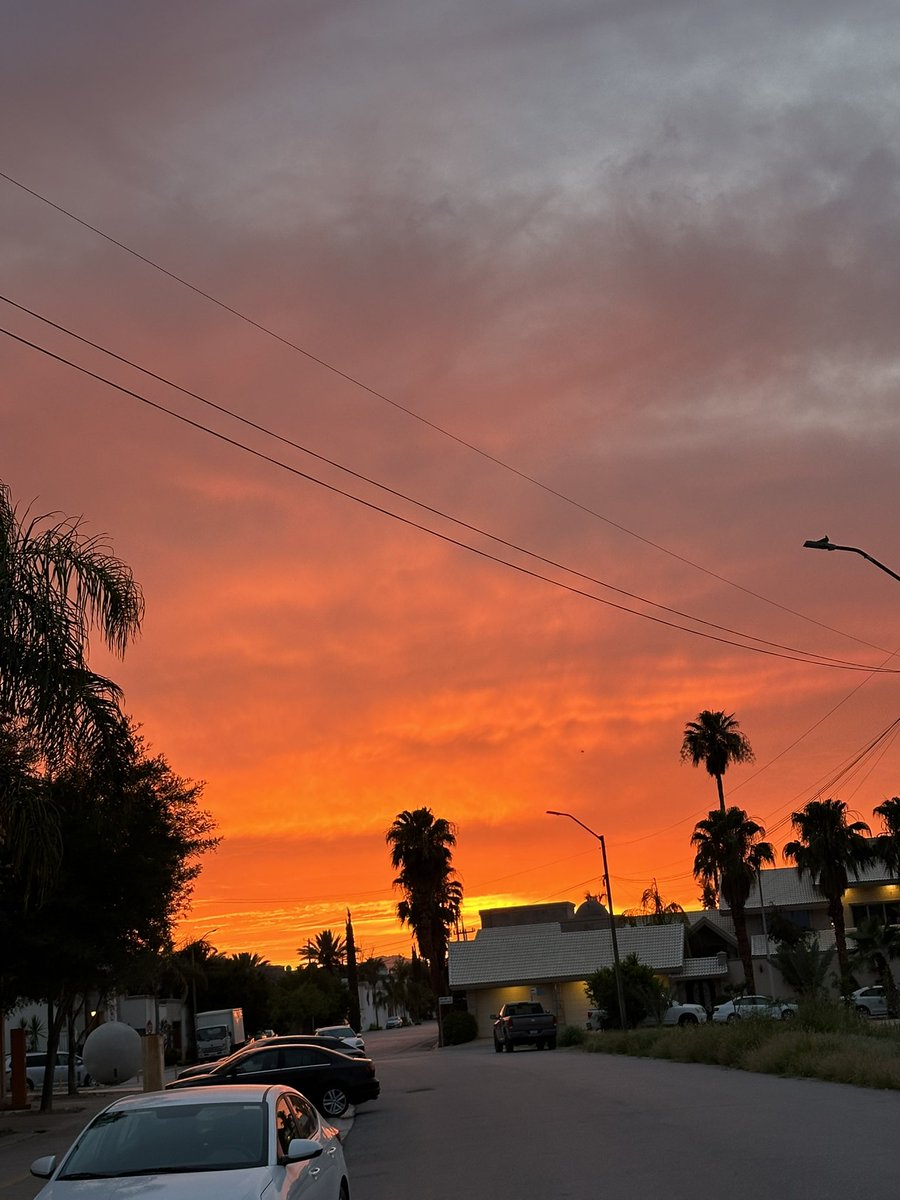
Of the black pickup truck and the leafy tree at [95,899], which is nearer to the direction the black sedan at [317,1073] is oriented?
the leafy tree

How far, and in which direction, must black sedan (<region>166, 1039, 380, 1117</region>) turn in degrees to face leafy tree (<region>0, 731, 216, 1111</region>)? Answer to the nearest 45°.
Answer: approximately 45° to its right

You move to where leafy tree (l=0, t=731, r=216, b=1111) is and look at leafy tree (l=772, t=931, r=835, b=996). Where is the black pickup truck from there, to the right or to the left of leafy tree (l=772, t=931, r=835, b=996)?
left

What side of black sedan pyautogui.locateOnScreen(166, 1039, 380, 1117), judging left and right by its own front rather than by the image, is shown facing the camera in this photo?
left
